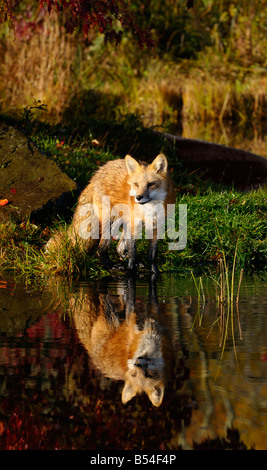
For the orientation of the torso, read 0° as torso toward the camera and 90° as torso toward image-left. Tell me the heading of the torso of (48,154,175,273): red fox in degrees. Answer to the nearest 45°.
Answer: approximately 315°

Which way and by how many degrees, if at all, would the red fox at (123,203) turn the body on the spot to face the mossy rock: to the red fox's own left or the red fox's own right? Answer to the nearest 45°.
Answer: approximately 180°
